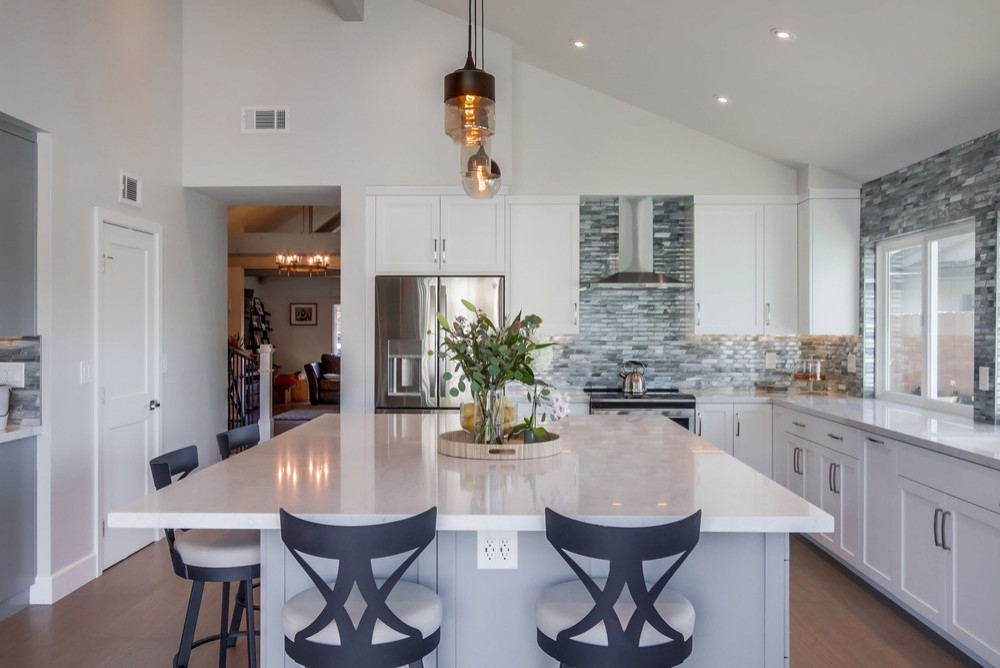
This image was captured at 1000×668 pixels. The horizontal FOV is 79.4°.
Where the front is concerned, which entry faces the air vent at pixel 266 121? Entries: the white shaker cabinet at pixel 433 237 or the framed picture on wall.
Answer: the framed picture on wall

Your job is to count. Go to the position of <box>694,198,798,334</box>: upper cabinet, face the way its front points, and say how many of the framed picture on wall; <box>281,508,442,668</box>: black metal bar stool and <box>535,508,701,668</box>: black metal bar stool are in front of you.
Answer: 2

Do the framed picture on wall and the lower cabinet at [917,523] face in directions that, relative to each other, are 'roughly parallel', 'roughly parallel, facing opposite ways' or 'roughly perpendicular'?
roughly perpendicular

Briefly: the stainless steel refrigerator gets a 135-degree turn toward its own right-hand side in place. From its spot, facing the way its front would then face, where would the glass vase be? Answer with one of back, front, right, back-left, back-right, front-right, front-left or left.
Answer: back-left

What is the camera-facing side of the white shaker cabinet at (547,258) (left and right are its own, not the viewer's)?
front

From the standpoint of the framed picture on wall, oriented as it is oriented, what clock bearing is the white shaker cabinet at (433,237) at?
The white shaker cabinet is roughly at 12 o'clock from the framed picture on wall.

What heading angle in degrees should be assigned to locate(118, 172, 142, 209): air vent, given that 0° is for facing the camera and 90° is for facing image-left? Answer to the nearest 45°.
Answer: approximately 315°

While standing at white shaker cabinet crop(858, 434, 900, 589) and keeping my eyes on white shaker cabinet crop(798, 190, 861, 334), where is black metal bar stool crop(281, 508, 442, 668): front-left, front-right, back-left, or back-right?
back-left

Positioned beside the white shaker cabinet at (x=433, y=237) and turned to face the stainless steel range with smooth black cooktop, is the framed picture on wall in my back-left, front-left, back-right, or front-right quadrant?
back-left

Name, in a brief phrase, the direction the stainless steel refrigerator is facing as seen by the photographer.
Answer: facing the viewer

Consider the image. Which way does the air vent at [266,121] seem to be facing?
toward the camera
